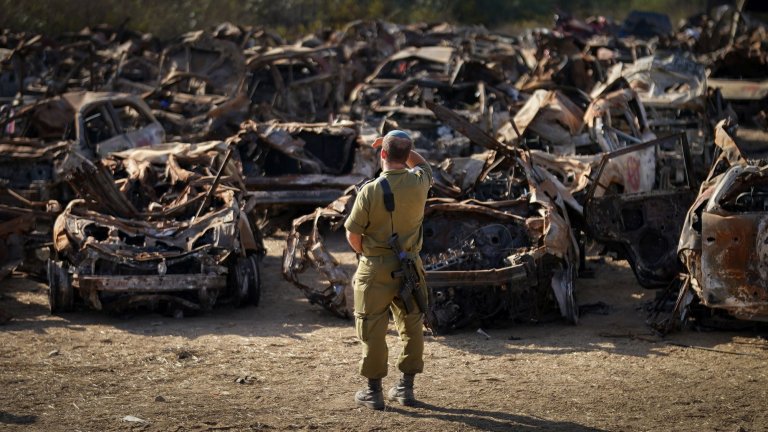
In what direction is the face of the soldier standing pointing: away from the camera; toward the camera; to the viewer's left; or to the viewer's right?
away from the camera

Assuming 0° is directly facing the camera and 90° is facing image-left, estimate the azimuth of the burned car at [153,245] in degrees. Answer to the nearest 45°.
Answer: approximately 0°

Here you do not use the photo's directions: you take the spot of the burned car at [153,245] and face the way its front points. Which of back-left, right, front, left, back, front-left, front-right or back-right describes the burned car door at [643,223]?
left

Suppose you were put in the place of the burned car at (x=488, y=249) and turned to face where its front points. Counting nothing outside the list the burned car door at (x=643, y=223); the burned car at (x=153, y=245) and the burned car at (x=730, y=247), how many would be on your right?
1

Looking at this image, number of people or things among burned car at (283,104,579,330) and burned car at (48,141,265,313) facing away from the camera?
0

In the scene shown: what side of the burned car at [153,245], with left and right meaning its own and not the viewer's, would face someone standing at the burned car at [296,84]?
back
